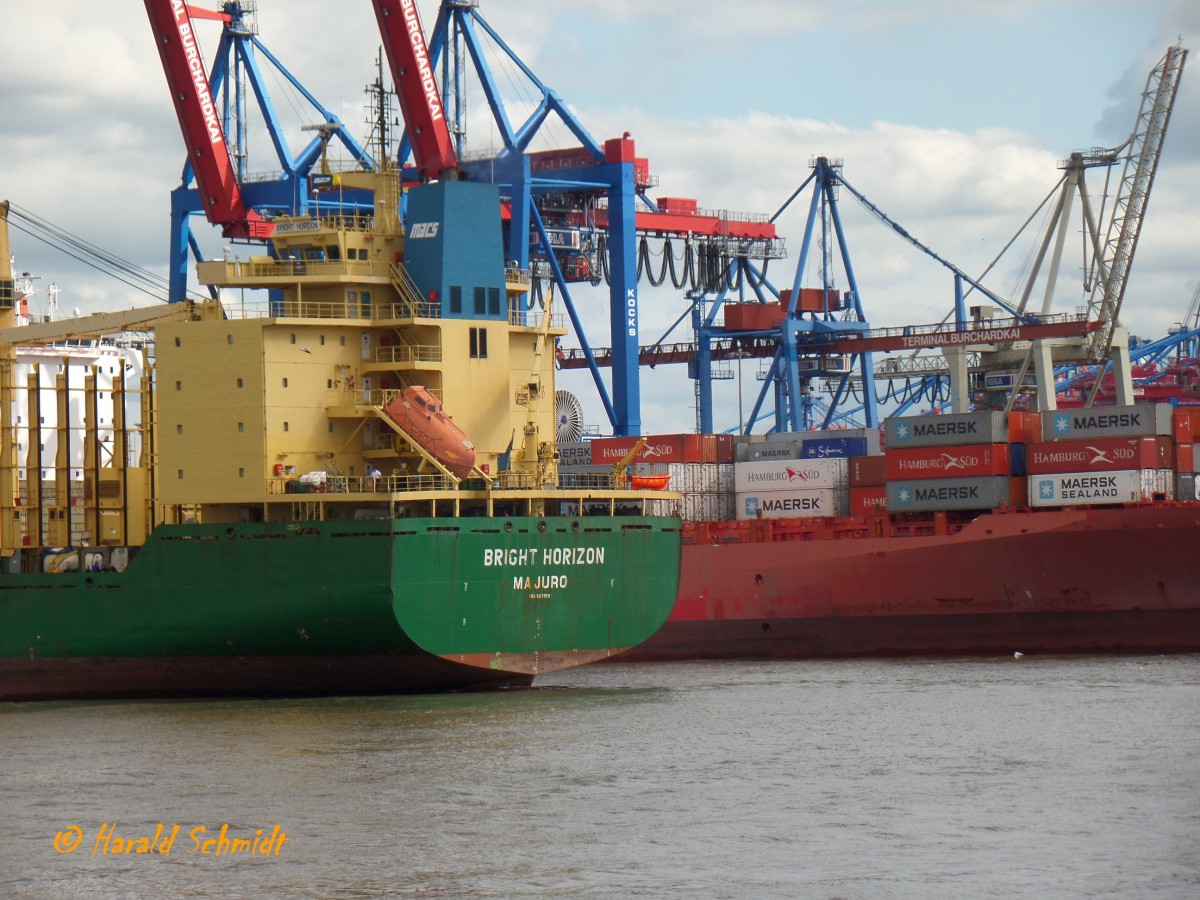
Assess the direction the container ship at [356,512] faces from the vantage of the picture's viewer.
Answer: facing away from the viewer and to the left of the viewer

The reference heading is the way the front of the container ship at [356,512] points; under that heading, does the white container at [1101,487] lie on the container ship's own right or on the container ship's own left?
on the container ship's own right

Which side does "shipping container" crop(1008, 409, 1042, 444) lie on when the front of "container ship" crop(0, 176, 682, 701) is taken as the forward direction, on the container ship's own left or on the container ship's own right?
on the container ship's own right
